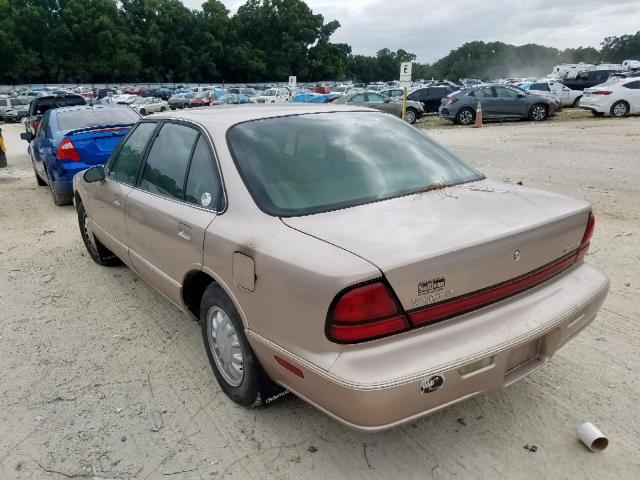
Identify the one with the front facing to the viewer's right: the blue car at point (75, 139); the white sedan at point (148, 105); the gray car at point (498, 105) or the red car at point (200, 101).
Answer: the gray car

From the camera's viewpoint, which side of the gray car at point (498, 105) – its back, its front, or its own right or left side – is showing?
right

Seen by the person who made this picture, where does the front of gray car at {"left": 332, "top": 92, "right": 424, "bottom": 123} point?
facing to the right of the viewer

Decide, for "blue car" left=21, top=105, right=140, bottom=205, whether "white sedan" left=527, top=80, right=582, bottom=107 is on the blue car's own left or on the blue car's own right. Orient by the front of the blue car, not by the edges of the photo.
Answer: on the blue car's own right

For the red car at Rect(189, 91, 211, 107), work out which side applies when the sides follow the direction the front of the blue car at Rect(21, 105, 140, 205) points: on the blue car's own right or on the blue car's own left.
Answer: on the blue car's own right

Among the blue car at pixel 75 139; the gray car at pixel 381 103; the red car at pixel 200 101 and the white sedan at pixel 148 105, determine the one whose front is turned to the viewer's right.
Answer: the gray car

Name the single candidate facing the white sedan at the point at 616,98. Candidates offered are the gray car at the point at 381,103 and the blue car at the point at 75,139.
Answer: the gray car

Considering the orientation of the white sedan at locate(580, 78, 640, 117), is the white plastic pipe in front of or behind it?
behind

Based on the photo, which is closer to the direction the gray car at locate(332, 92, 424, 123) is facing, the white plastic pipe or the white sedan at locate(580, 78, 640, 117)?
the white sedan

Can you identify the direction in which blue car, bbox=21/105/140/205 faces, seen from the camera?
facing away from the viewer and to the left of the viewer

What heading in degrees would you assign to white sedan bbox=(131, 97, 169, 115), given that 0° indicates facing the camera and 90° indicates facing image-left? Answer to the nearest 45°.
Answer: approximately 45°

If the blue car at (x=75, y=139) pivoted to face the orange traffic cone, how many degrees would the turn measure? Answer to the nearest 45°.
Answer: approximately 90° to its right
